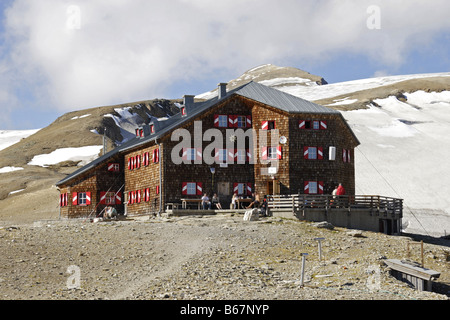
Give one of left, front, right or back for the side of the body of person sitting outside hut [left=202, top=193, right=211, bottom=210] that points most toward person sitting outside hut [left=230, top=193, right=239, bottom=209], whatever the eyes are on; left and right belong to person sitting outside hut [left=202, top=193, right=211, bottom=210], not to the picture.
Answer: left

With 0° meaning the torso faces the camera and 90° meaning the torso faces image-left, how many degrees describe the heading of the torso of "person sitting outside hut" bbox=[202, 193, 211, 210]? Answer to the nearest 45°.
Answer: approximately 0°

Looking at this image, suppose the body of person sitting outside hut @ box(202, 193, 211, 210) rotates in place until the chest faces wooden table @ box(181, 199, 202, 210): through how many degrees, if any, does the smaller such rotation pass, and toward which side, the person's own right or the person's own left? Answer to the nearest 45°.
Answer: approximately 135° to the person's own right

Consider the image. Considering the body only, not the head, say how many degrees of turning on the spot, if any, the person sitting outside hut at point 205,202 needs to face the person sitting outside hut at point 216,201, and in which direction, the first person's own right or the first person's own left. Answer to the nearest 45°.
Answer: approximately 135° to the first person's own left
